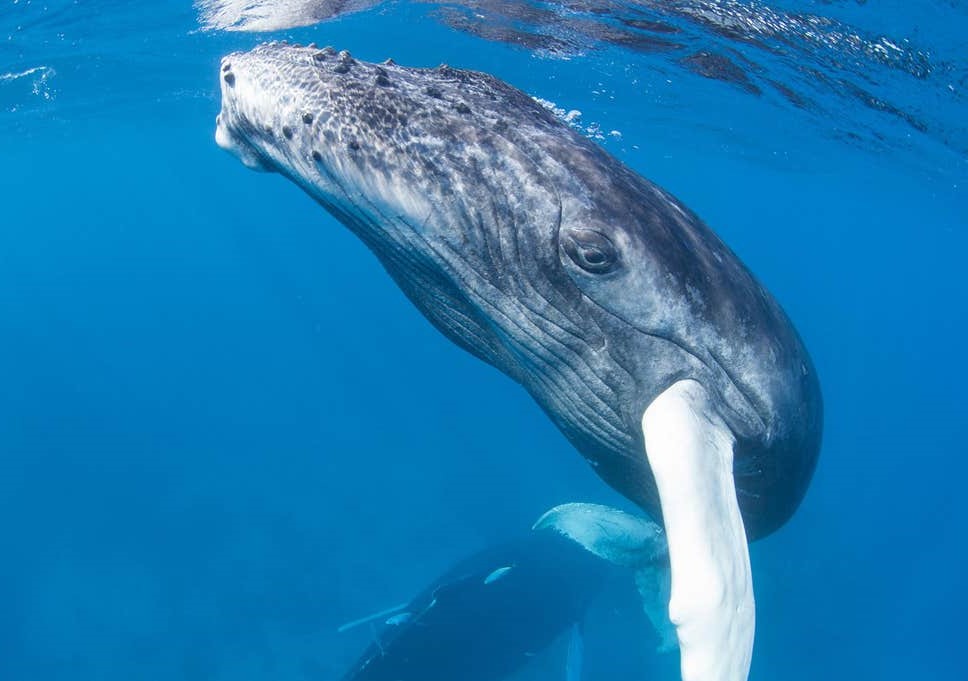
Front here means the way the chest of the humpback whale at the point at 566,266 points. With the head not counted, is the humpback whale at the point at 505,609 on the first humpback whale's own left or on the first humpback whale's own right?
on the first humpback whale's own right

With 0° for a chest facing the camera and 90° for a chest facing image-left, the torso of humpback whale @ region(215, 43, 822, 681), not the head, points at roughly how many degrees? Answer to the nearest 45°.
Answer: approximately 45°
